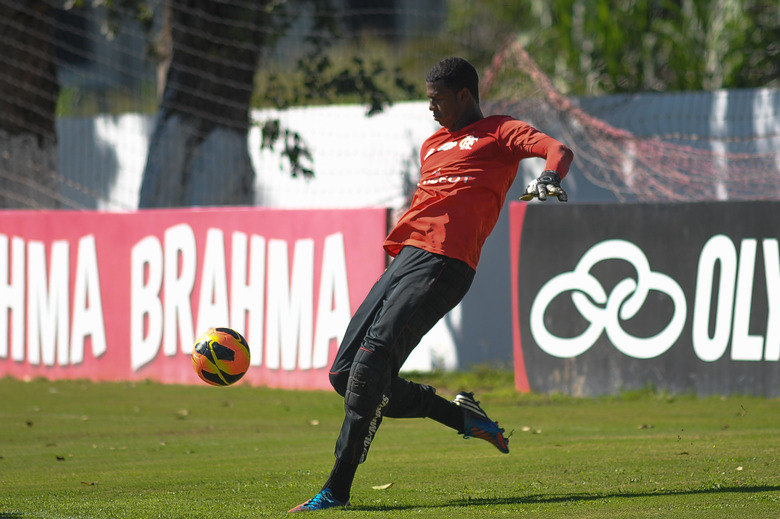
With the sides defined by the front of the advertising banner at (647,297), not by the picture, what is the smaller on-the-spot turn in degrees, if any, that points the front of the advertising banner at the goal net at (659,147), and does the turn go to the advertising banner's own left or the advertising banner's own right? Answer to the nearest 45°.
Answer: approximately 180°

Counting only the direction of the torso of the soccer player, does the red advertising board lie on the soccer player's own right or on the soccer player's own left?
on the soccer player's own right

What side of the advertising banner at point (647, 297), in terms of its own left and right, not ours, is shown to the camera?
front

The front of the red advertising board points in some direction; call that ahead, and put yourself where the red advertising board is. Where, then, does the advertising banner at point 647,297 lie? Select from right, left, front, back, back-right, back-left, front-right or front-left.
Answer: front-left

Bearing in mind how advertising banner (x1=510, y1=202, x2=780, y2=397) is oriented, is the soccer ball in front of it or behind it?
in front

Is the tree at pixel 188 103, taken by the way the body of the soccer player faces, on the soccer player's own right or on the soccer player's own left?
on the soccer player's own right

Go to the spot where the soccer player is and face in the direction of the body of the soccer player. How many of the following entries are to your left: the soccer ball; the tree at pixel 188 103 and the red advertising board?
0

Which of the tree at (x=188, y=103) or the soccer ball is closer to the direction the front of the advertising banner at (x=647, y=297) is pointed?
the soccer ball

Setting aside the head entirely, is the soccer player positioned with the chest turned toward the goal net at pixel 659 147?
no

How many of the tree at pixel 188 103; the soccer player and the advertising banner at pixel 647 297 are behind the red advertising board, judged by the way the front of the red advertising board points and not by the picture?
1

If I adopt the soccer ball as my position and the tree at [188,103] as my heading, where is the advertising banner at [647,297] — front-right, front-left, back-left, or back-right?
front-right

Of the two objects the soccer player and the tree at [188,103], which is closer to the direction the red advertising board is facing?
the soccer player

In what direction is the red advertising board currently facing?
toward the camera

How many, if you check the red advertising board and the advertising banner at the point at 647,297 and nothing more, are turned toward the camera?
2

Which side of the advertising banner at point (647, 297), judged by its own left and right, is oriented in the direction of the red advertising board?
right

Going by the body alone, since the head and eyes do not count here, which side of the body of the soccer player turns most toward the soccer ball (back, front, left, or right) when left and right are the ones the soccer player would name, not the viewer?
front

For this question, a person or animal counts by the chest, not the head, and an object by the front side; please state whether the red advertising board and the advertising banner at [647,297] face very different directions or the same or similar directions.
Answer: same or similar directions

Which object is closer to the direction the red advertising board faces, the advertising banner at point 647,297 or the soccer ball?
the soccer ball
